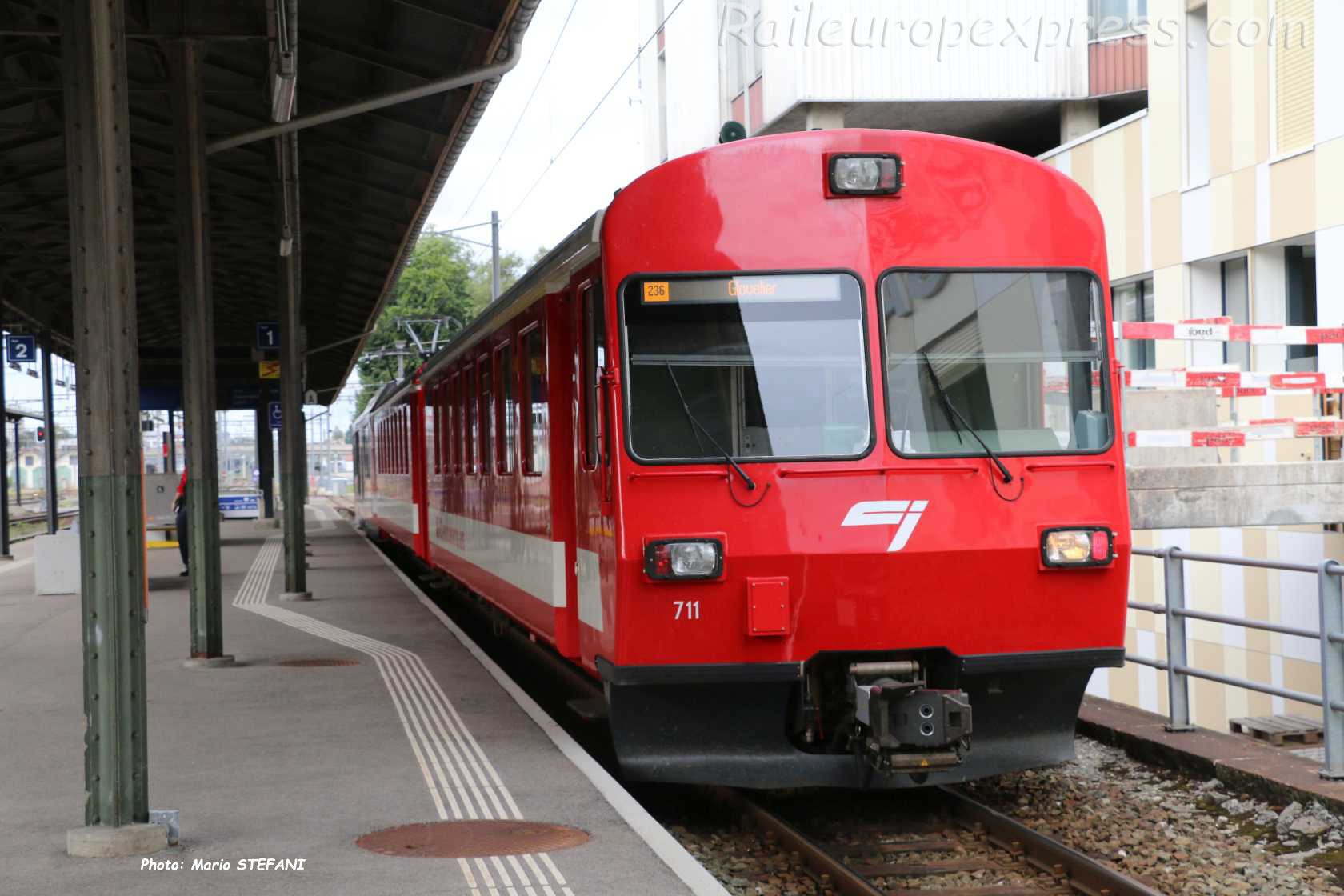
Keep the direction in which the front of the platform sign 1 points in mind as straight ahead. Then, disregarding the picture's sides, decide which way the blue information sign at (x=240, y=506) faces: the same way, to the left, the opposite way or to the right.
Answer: the same way

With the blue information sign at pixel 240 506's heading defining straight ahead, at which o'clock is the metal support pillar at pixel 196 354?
The metal support pillar is roughly at 12 o'clock from the blue information sign.

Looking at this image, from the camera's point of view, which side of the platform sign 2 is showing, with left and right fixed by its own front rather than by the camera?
front

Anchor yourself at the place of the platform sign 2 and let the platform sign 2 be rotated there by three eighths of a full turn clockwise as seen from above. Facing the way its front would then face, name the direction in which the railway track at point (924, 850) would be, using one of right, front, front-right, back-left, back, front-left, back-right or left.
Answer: back-left

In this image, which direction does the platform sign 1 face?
toward the camera

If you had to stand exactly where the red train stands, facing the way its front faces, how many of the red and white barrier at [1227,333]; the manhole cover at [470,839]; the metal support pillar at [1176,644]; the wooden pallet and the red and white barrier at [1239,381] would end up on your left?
4

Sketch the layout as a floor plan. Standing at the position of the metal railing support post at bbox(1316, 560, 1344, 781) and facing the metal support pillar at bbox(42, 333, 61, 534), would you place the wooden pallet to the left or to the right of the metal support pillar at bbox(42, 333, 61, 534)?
right

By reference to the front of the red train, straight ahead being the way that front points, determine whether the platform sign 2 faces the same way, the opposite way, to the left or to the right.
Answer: the same way

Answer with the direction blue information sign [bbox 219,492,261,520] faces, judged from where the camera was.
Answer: facing the viewer

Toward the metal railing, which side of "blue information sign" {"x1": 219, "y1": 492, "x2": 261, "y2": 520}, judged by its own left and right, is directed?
front

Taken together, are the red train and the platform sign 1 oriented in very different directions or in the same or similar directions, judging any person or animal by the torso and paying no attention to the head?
same or similar directions

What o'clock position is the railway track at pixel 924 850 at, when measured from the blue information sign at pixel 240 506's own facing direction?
The railway track is roughly at 12 o'clock from the blue information sign.

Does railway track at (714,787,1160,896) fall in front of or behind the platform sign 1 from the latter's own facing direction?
in front

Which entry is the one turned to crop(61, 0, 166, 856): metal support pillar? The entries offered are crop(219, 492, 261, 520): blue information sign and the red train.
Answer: the blue information sign

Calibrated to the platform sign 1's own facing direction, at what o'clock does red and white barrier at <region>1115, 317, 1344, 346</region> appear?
The red and white barrier is roughly at 11 o'clock from the platform sign 1.

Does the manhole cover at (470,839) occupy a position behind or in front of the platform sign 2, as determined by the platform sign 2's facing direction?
in front

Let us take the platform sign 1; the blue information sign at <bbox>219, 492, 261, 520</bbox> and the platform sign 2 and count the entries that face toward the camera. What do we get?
3
